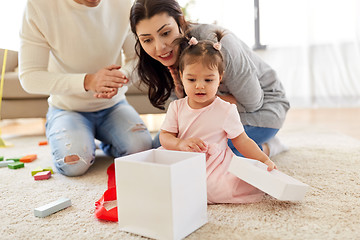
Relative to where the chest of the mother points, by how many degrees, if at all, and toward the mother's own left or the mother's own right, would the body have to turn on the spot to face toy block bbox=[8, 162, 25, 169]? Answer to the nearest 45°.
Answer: approximately 45° to the mother's own right

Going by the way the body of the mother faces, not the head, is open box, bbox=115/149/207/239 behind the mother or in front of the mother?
in front

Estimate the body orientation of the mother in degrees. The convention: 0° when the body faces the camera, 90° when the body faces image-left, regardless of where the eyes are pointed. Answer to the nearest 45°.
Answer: approximately 45°

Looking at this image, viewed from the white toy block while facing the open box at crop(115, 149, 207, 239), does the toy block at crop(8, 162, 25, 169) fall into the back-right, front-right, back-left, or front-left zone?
back-left
